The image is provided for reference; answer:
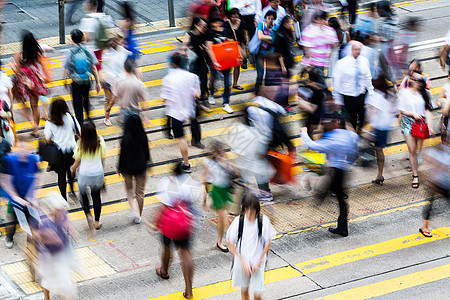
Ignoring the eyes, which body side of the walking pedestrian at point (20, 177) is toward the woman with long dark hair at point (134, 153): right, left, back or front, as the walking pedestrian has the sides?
left

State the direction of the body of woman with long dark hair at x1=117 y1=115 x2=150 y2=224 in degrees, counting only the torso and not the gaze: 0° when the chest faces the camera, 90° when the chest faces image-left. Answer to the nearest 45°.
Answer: approximately 180°

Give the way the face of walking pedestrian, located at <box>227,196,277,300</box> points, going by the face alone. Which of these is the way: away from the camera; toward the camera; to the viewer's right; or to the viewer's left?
toward the camera

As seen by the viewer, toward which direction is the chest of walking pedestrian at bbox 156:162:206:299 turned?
away from the camera

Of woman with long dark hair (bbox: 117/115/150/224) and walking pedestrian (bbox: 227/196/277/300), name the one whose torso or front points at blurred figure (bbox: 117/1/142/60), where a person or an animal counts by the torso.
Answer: the woman with long dark hair

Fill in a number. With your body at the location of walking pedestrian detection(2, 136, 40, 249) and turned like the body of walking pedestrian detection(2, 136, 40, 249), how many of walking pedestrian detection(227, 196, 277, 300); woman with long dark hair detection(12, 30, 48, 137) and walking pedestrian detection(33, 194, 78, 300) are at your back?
1

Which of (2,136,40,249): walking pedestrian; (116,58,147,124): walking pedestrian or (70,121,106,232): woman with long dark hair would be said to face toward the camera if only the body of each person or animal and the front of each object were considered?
(2,136,40,249): walking pedestrian

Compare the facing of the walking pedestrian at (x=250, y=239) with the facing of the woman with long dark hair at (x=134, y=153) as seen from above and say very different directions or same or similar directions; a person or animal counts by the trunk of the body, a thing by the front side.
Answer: very different directions

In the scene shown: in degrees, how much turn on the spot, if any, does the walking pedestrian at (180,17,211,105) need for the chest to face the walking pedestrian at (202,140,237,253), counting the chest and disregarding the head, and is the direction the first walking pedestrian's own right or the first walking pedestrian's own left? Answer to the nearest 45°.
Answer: approximately 45° to the first walking pedestrian's own right

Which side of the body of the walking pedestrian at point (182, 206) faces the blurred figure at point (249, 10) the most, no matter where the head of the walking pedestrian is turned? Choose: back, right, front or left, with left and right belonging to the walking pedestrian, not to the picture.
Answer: front

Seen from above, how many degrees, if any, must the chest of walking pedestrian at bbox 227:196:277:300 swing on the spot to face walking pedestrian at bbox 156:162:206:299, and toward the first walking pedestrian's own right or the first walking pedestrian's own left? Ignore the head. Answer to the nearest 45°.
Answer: approximately 135° to the first walking pedestrian's own right

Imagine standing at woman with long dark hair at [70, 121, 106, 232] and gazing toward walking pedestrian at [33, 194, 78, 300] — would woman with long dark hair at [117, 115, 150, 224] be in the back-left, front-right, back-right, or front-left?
back-left

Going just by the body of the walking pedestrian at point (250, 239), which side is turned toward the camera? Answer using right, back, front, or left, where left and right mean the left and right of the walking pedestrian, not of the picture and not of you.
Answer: front

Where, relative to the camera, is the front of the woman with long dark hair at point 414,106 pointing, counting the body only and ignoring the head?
toward the camera
